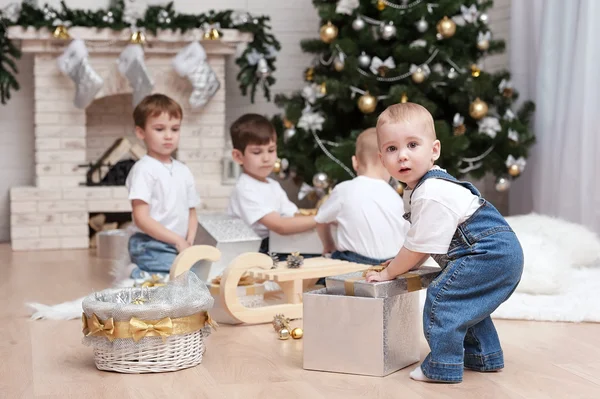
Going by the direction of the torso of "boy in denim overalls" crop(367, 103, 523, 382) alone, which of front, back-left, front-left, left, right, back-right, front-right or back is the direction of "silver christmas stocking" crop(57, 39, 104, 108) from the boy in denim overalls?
front-right

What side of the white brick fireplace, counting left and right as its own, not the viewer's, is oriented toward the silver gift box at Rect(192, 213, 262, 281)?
front

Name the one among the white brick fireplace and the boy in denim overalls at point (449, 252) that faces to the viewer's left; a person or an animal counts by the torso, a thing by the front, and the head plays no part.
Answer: the boy in denim overalls

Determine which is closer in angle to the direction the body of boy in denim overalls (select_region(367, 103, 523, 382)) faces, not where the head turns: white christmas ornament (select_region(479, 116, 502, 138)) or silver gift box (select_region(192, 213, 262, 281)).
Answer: the silver gift box

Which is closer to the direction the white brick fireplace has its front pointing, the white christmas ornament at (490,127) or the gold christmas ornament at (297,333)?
the gold christmas ornament

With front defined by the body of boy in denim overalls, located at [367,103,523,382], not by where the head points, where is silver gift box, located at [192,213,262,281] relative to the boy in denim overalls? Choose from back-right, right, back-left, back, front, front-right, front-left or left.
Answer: front-right

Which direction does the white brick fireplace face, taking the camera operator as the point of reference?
facing the viewer

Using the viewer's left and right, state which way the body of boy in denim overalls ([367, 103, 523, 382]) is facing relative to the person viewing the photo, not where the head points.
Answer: facing to the left of the viewer

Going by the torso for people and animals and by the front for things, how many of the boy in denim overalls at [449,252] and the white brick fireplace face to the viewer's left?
1

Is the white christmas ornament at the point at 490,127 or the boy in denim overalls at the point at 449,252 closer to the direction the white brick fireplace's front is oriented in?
the boy in denim overalls

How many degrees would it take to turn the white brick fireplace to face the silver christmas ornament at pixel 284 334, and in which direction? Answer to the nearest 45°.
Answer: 0° — it already faces it

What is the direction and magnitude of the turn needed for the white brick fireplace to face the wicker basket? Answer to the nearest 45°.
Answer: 0° — it already faces it
